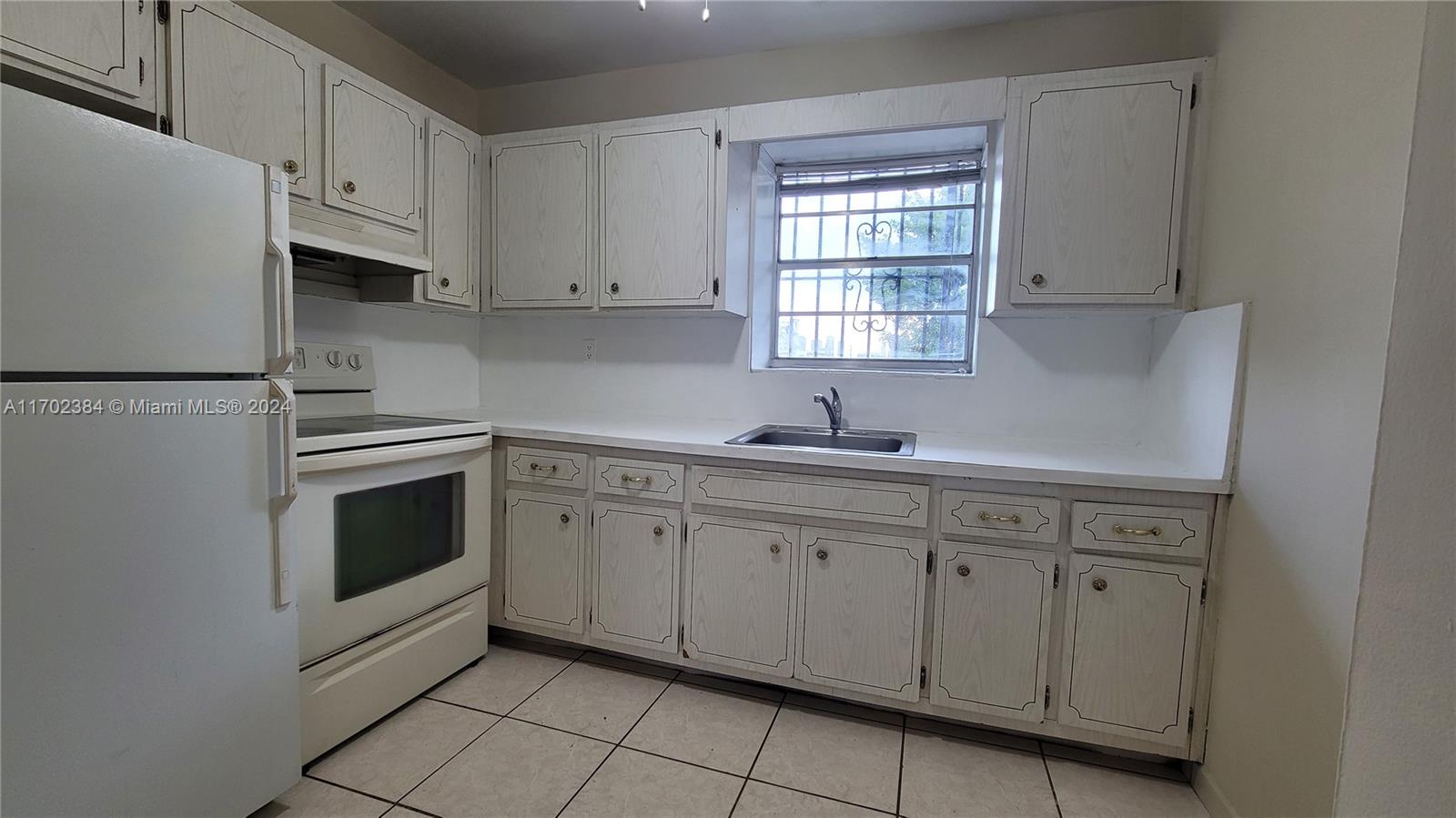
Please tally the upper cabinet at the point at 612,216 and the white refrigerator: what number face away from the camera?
0

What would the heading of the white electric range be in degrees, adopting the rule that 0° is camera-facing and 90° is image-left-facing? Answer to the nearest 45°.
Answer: approximately 315°

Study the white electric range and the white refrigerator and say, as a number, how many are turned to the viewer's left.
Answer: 0

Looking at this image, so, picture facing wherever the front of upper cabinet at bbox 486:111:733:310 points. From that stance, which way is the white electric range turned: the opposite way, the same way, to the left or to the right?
to the left

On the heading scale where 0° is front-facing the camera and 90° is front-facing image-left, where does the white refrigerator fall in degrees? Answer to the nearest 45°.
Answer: approximately 315°

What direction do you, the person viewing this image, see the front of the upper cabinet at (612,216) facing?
facing the viewer and to the left of the viewer

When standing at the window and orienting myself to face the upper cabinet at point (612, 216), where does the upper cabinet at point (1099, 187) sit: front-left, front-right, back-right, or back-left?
back-left

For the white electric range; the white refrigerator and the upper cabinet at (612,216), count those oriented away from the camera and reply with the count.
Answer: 0

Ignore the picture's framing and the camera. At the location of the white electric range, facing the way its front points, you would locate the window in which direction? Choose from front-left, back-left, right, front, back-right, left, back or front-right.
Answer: front-left

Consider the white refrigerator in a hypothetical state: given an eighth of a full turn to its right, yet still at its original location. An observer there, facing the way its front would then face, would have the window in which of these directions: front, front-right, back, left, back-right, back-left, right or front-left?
left

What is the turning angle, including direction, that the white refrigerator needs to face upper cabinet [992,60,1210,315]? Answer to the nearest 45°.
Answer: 0° — it already faces it
